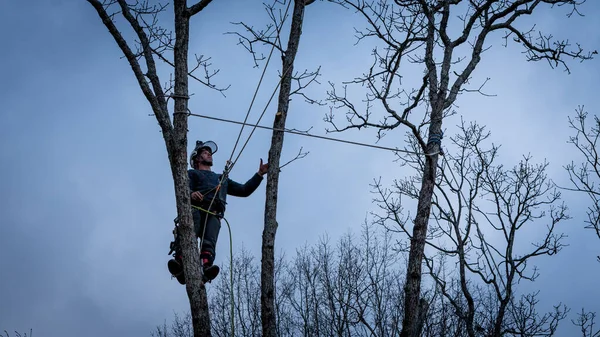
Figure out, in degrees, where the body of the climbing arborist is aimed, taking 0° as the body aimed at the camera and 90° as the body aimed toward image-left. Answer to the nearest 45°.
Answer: approximately 315°
